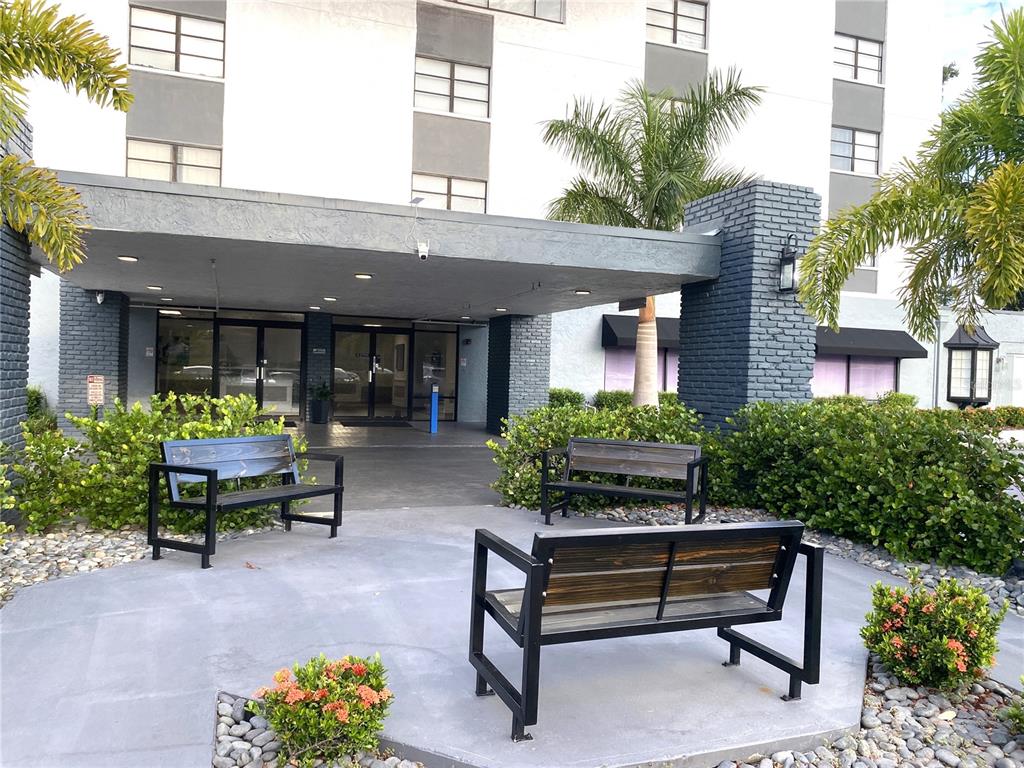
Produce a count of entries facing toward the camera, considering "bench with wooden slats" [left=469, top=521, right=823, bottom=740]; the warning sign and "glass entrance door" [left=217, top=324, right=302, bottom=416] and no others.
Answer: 2

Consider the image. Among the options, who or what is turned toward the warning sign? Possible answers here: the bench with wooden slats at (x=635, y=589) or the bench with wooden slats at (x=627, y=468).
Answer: the bench with wooden slats at (x=635, y=589)

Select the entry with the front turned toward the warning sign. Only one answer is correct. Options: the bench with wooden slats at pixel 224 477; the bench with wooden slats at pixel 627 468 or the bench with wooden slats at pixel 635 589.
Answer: the bench with wooden slats at pixel 635 589

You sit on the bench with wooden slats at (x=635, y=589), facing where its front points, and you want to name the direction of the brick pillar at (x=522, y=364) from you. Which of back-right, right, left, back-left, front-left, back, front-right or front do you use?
front-right

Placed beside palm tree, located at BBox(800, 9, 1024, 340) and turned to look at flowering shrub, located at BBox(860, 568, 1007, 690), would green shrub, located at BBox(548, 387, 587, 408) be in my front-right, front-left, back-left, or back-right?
back-right

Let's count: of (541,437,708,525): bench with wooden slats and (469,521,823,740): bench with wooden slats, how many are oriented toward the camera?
1

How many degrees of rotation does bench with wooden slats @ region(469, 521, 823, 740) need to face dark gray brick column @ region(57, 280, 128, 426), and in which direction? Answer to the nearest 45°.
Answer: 0° — it already faces it

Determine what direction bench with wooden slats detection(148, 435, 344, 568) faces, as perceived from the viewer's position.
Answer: facing the viewer and to the right of the viewer

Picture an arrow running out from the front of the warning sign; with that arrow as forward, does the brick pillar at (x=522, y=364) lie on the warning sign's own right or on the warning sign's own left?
on the warning sign's own left

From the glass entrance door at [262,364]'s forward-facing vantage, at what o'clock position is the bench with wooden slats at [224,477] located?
The bench with wooden slats is roughly at 12 o'clock from the glass entrance door.

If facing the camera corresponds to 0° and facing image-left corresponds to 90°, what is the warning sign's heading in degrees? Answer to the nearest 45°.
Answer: approximately 0°

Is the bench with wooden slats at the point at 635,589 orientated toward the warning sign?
yes

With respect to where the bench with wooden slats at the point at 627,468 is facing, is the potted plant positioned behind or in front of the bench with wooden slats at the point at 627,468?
behind
